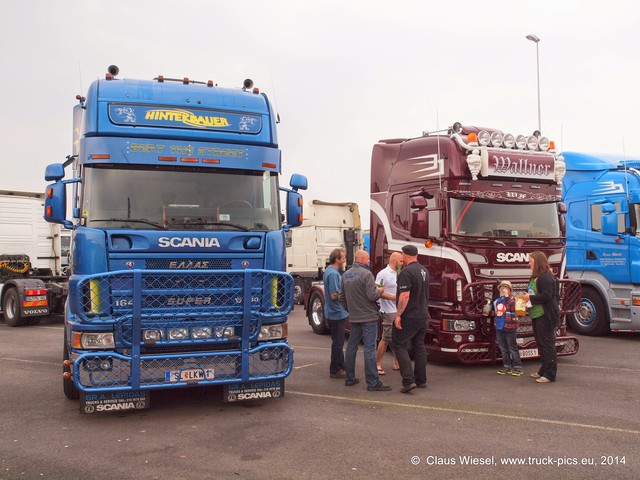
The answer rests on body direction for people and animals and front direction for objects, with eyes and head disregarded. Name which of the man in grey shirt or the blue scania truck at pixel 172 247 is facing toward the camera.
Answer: the blue scania truck

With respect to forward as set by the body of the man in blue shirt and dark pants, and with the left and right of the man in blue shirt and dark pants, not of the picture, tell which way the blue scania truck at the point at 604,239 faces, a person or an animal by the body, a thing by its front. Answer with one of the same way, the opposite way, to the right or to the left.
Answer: to the right

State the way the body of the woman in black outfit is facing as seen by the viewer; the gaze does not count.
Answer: to the viewer's left

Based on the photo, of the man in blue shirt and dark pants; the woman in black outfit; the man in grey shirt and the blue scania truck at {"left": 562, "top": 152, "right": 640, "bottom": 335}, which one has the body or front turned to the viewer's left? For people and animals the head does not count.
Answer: the woman in black outfit

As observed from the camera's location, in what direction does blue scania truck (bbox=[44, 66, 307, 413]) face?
facing the viewer

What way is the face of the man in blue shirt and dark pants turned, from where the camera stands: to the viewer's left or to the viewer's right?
to the viewer's right

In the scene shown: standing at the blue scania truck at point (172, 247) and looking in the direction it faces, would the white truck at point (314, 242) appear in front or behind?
behind

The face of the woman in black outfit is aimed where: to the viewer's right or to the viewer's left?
to the viewer's left

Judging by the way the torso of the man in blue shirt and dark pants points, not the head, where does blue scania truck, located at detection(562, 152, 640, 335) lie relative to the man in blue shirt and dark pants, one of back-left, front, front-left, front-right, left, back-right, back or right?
front-left

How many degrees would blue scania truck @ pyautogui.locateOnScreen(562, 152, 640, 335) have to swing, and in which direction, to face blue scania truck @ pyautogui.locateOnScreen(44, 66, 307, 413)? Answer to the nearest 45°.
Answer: approximately 90° to its right

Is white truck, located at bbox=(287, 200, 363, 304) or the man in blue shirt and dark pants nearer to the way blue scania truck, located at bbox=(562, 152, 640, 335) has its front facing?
the man in blue shirt and dark pants

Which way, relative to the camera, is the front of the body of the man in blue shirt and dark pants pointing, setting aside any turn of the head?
to the viewer's right

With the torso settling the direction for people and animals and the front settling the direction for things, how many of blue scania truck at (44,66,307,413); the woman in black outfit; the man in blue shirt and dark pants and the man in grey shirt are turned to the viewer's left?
1
